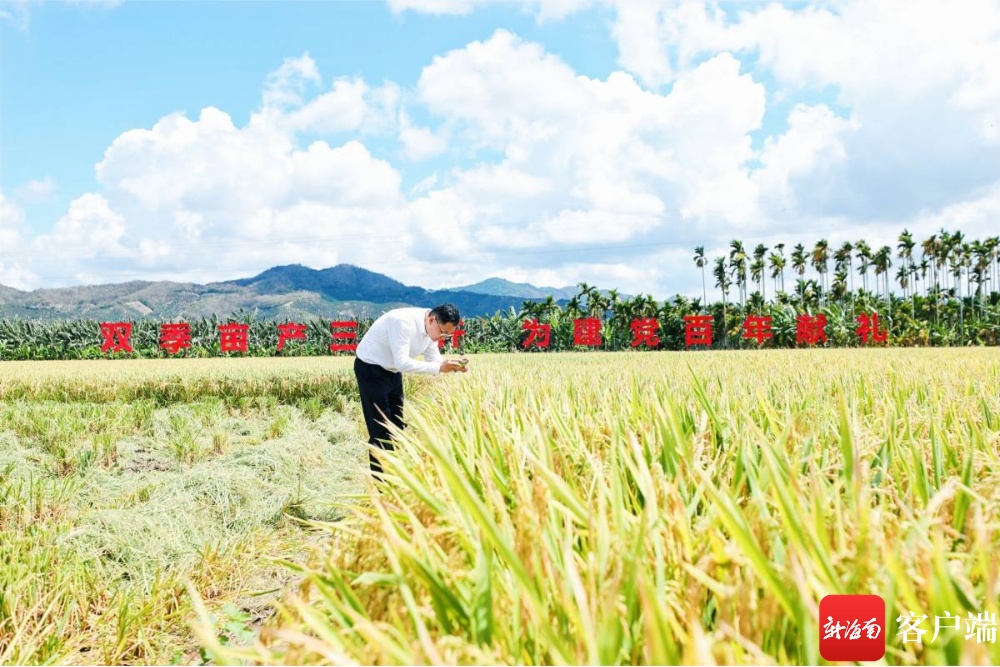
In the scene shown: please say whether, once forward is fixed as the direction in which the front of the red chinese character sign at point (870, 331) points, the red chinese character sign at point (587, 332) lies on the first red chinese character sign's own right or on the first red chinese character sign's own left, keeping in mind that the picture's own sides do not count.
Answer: on the first red chinese character sign's own right

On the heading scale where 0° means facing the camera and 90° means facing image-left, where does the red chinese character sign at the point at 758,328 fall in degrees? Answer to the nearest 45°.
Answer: approximately 0°

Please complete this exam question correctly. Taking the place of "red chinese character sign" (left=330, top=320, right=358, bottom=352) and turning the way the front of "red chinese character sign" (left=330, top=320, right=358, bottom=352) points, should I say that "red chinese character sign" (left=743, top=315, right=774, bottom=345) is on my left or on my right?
on my left

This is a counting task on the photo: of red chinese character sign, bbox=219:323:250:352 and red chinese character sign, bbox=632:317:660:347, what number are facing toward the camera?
2

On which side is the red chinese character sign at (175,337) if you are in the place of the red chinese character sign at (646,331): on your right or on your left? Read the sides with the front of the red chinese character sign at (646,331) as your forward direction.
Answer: on your right

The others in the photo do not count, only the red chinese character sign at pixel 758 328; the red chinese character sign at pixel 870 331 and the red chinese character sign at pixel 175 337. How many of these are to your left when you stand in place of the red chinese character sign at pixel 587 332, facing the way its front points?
2

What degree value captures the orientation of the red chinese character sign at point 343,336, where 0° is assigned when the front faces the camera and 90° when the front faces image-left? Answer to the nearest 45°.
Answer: approximately 0°
